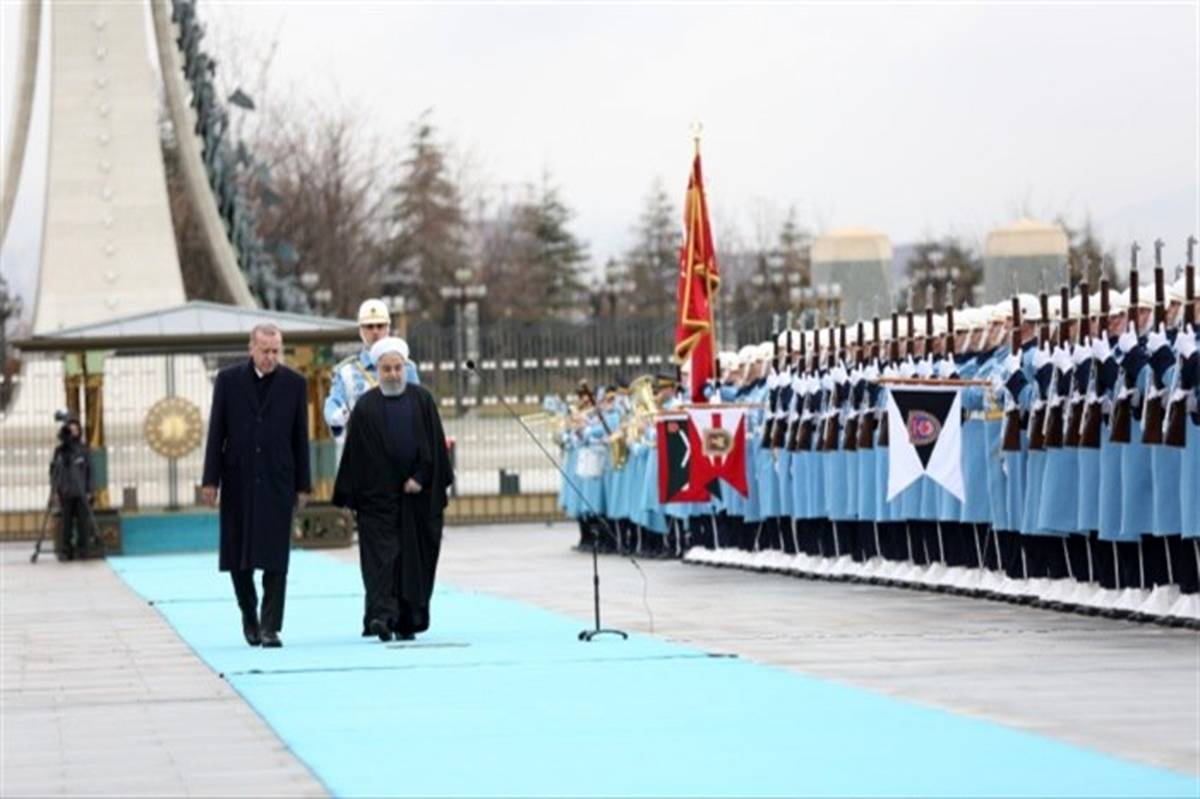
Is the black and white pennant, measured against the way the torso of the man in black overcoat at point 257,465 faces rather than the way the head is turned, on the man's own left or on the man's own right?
on the man's own left

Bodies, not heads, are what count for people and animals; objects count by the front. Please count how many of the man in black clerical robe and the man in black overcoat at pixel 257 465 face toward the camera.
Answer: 2

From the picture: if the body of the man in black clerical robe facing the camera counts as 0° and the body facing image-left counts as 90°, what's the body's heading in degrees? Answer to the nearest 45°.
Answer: approximately 0°

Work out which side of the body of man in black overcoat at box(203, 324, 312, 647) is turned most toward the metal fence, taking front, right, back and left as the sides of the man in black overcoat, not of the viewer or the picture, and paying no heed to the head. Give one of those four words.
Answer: back

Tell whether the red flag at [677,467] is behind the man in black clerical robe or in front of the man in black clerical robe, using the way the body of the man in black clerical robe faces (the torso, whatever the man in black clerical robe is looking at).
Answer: behind

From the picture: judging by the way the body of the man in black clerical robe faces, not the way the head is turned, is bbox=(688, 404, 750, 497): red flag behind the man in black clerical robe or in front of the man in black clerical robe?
behind

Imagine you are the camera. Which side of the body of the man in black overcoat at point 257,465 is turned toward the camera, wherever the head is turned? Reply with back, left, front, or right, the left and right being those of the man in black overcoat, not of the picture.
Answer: front
